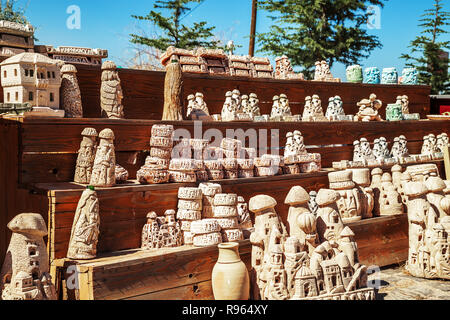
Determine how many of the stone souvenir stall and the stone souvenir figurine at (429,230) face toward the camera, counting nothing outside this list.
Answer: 2

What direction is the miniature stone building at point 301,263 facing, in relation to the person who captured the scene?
facing the viewer

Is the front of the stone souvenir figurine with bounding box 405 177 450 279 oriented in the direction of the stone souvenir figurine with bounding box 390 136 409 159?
no

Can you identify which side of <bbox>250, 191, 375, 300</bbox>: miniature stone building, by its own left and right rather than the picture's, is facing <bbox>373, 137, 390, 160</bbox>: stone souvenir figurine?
back

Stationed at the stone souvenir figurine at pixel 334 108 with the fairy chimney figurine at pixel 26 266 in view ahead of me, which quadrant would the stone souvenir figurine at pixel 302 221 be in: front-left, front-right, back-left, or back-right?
front-left

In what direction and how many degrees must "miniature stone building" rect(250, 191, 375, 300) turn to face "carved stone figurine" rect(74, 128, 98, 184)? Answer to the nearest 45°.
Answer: approximately 90° to its right

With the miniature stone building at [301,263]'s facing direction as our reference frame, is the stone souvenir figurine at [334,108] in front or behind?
behind

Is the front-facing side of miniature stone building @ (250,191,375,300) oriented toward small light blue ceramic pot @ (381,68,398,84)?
no

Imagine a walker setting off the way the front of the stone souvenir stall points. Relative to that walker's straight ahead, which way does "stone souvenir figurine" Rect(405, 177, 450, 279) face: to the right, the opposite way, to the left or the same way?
the same way

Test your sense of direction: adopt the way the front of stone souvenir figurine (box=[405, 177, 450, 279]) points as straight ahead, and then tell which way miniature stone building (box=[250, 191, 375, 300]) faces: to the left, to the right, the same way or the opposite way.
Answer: the same way

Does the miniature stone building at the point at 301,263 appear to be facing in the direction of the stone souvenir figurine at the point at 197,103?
no

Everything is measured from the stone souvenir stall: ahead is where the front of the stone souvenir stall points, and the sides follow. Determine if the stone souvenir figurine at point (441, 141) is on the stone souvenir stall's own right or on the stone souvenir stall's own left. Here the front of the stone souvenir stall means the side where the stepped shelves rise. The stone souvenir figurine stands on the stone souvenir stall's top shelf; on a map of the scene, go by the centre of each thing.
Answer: on the stone souvenir stall's own left

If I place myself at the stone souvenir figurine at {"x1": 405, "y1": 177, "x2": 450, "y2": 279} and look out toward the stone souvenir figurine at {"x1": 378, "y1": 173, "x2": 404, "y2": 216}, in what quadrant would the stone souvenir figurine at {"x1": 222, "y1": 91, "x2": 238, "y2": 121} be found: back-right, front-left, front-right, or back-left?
front-left

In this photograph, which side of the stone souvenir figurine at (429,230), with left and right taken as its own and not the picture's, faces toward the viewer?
front
